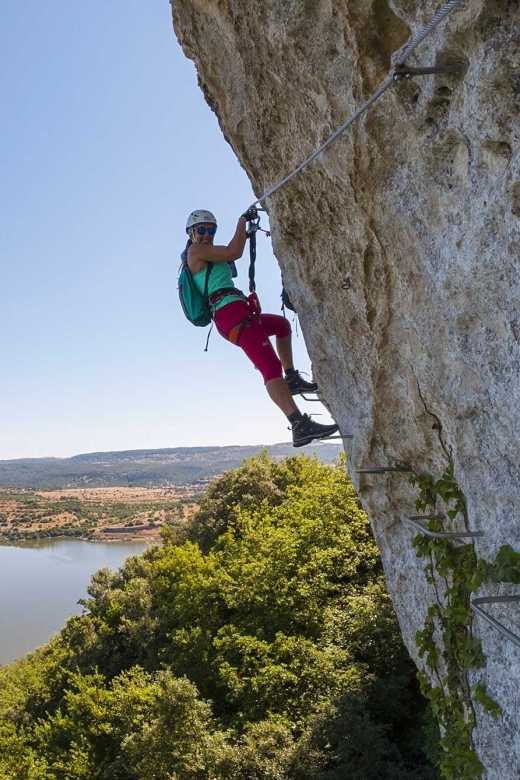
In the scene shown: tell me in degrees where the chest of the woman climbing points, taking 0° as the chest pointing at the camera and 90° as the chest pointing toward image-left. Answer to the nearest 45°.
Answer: approximately 270°

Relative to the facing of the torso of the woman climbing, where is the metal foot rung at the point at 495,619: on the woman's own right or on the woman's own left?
on the woman's own right
